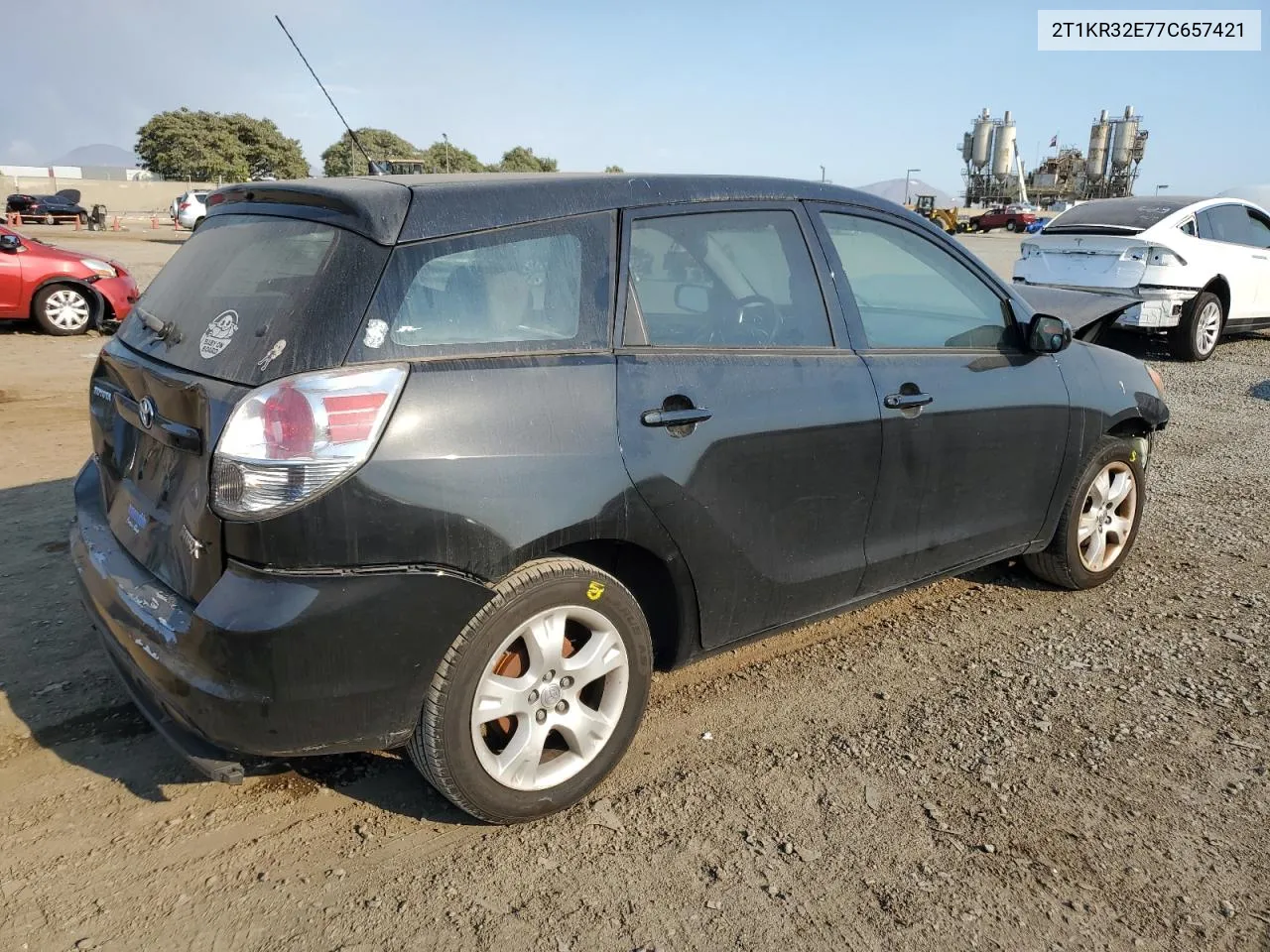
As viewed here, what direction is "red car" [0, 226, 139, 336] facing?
to the viewer's right

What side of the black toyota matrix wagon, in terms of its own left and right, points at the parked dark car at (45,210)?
left

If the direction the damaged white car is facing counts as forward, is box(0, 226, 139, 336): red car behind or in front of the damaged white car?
behind

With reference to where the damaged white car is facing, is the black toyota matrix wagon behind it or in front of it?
behind

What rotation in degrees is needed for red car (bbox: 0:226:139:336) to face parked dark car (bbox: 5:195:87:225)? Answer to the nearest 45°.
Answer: approximately 90° to its left

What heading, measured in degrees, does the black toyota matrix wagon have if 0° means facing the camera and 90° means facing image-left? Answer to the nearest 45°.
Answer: approximately 225°

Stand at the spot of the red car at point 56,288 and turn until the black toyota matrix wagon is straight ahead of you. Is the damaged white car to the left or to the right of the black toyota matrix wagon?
left

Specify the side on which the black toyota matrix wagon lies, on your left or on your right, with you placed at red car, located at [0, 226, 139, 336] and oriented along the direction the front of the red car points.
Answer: on your right

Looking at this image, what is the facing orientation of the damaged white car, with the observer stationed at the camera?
facing away from the viewer and to the right of the viewer

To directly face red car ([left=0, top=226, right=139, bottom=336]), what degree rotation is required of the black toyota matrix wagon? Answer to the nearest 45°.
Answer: approximately 90° to its left
